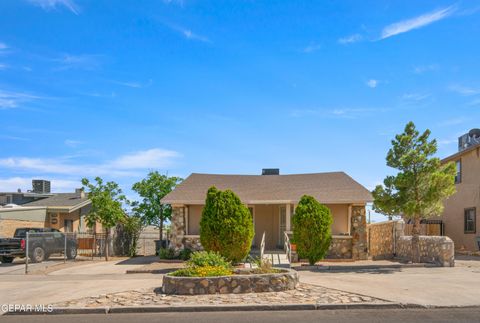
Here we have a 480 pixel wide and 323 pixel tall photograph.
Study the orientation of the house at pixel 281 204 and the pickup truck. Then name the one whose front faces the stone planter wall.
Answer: the house

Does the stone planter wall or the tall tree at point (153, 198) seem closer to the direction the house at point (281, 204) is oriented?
the stone planter wall

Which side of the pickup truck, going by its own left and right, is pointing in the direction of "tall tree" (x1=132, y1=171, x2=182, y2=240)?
front

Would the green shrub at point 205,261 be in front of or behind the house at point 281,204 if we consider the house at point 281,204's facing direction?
in front

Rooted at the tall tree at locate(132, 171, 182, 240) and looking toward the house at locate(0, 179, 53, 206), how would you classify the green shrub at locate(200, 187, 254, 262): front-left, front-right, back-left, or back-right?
back-left

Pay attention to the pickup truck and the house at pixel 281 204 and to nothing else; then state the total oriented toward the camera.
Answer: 1

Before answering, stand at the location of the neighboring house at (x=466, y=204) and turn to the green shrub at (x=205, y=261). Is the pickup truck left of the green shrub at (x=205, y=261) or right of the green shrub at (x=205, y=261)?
right

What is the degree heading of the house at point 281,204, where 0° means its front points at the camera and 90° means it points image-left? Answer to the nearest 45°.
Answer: approximately 0°

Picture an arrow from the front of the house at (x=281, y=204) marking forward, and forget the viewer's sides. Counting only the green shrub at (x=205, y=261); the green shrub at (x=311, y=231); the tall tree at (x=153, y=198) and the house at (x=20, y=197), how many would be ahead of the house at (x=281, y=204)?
2
